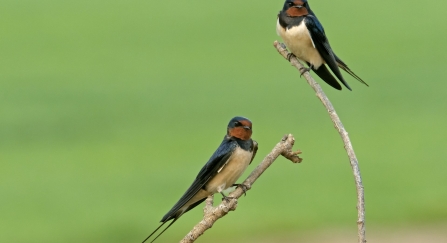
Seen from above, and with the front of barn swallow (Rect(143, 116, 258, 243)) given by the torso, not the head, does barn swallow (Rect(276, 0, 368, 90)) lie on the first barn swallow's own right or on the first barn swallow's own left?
on the first barn swallow's own left

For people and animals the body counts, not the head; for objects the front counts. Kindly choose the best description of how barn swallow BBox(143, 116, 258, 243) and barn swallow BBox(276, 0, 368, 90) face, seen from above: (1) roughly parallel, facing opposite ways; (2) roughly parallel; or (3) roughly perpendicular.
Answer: roughly perpendicular

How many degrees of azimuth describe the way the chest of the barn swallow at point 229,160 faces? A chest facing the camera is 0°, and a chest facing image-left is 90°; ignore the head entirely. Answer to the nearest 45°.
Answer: approximately 315°
